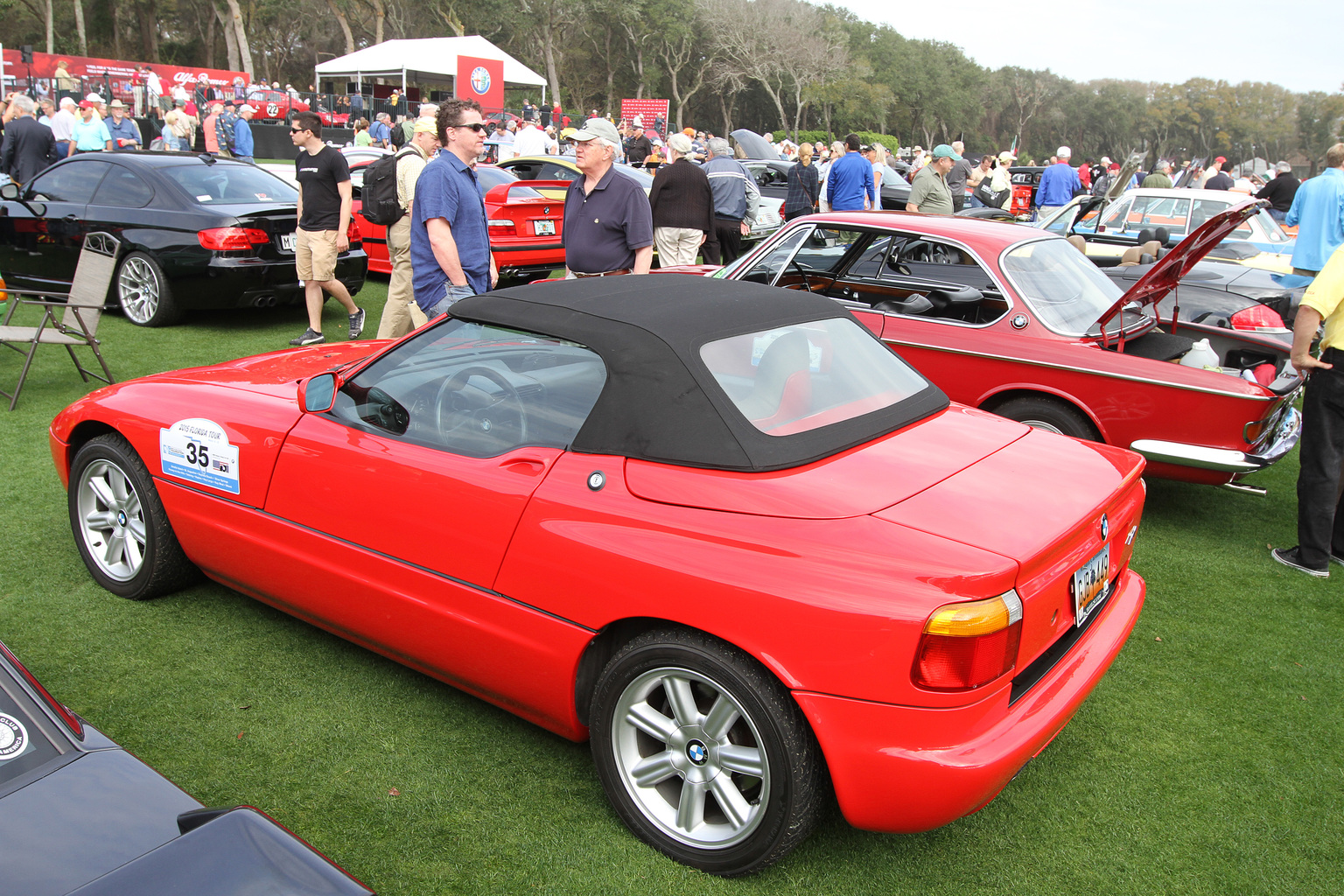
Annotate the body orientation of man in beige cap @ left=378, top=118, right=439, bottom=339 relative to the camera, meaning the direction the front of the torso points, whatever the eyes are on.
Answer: to the viewer's right

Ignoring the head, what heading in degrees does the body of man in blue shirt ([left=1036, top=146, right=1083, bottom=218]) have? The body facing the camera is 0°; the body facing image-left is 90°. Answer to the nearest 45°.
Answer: approximately 180°

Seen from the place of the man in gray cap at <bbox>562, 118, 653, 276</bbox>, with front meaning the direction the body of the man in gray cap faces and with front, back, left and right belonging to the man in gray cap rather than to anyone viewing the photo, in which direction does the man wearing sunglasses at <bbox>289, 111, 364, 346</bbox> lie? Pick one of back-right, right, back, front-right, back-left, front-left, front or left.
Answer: right

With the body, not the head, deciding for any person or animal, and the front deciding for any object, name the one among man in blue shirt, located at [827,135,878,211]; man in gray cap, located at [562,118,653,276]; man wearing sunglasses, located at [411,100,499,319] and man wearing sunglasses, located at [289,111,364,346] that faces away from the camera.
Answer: the man in blue shirt

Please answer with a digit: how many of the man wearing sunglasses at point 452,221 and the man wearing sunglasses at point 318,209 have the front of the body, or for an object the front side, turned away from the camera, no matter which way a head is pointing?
0

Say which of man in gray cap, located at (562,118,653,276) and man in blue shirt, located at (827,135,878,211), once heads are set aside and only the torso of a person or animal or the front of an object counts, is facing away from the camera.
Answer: the man in blue shirt

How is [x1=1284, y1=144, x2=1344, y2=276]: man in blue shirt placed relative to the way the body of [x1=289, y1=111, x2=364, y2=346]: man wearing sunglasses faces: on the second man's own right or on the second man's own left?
on the second man's own left

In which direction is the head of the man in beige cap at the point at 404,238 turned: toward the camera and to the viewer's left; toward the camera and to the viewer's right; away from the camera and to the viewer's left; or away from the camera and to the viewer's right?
toward the camera and to the viewer's right

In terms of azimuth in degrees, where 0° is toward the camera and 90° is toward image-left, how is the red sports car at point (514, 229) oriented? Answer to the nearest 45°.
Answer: approximately 135°

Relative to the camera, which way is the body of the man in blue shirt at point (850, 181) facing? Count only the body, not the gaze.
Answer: away from the camera

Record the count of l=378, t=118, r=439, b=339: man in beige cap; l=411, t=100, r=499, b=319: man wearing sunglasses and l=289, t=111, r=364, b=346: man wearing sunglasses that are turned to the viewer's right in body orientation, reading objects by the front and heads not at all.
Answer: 2

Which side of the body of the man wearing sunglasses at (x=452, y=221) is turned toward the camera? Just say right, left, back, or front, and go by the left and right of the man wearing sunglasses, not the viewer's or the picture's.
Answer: right

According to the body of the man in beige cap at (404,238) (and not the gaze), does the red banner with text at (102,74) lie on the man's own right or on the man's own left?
on the man's own left

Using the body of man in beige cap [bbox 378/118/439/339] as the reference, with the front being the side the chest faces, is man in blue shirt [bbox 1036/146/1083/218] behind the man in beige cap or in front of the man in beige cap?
in front

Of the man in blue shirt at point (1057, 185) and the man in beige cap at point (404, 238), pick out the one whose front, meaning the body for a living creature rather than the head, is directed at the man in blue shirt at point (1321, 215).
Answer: the man in beige cap
